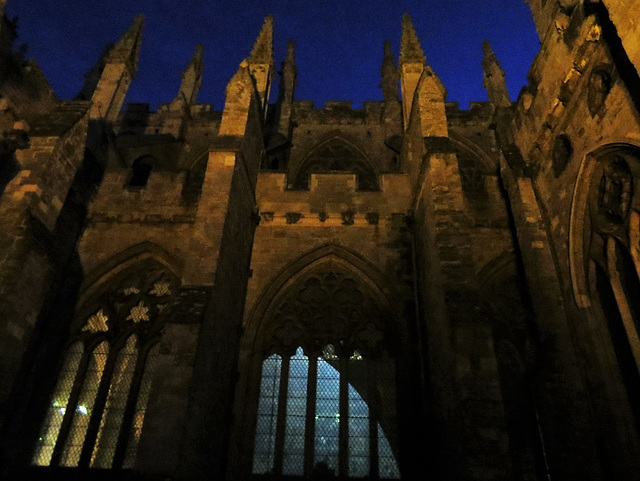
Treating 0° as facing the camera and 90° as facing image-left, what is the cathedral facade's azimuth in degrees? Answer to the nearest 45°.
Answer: approximately 0°
